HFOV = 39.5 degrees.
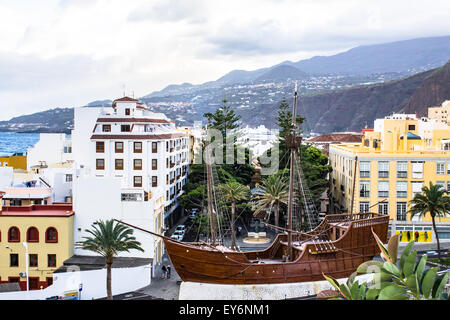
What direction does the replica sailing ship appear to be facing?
to the viewer's left

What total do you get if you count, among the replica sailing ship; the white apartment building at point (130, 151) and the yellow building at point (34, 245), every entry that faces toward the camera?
2

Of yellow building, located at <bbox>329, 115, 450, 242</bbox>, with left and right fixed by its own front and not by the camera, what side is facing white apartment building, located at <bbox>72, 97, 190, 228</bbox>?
right

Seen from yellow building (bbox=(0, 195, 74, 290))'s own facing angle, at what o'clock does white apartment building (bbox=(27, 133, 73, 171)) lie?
The white apartment building is roughly at 6 o'clock from the yellow building.

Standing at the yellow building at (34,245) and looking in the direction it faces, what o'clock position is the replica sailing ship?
The replica sailing ship is roughly at 10 o'clock from the yellow building.

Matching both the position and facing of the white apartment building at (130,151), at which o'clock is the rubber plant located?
The rubber plant is roughly at 12 o'clock from the white apartment building.
